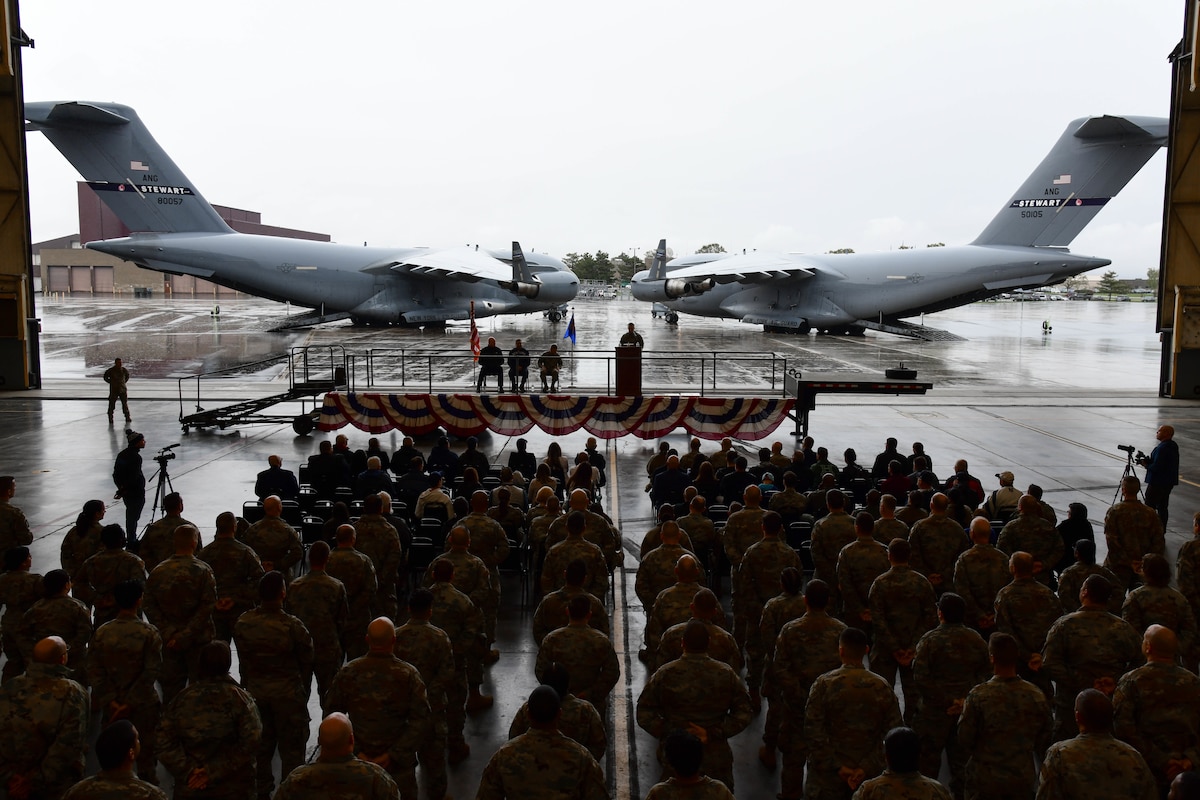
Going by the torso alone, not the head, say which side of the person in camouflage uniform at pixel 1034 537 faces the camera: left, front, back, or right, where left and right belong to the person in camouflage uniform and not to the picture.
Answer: back

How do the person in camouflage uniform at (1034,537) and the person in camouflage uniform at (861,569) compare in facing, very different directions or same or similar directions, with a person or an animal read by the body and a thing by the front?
same or similar directions

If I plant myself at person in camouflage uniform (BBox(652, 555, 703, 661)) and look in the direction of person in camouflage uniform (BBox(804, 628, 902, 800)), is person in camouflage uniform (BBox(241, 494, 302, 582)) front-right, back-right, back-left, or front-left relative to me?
back-right

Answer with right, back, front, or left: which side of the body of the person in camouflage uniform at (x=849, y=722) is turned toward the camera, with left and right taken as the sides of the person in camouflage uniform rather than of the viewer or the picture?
back

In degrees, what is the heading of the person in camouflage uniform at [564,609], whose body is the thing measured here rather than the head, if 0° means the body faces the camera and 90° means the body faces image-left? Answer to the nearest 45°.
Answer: approximately 180°

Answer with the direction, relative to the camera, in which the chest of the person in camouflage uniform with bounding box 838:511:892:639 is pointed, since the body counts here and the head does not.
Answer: away from the camera

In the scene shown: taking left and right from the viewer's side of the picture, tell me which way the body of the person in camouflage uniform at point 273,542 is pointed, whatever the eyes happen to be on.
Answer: facing away from the viewer

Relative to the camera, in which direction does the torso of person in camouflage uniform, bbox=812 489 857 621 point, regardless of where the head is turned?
away from the camera

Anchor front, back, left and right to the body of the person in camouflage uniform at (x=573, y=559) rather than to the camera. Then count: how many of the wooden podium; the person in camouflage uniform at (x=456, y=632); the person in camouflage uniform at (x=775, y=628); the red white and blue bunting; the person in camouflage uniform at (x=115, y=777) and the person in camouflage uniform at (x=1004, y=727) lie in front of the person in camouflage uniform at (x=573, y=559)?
2

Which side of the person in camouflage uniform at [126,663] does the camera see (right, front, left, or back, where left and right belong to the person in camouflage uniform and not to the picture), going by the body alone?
back

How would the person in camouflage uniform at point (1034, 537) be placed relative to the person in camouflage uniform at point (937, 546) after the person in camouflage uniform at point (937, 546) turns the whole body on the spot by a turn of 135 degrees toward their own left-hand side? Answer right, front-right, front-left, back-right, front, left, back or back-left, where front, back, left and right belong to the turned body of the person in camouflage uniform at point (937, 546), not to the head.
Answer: back

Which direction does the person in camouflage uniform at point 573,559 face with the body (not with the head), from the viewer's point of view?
away from the camera

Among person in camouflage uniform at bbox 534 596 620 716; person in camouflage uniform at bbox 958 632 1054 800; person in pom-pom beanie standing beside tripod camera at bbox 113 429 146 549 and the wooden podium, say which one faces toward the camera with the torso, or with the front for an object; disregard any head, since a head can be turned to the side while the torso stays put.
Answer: the wooden podium

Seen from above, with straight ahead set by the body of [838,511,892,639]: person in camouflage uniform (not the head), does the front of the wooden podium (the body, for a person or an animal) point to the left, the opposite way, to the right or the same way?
the opposite way

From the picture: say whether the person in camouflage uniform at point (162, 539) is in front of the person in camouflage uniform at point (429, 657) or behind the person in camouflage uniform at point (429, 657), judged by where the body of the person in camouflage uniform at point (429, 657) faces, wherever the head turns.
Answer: in front

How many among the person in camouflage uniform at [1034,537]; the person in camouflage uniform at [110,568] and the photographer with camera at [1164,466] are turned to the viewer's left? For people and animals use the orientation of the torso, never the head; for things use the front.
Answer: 1

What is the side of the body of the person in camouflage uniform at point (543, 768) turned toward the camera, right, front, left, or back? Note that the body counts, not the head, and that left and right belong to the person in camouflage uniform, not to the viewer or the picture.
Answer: back

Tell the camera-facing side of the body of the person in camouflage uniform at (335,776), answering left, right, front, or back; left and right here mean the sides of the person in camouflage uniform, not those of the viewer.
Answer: back

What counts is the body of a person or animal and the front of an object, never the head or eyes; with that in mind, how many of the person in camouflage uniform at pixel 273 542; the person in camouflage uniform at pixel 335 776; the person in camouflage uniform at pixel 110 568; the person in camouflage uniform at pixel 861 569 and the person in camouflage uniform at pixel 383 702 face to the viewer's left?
0

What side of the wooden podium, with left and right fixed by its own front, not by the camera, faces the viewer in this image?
front

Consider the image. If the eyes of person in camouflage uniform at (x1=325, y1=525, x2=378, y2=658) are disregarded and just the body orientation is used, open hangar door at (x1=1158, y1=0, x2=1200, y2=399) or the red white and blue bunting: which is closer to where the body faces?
the red white and blue bunting

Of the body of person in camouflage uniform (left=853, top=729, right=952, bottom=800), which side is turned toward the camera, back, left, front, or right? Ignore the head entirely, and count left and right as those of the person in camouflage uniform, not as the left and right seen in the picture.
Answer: back
